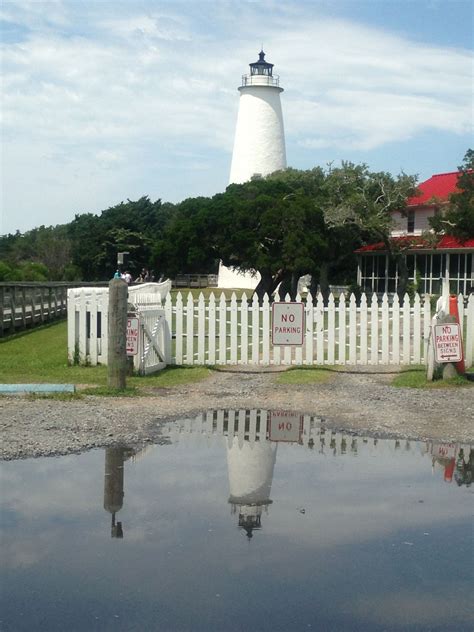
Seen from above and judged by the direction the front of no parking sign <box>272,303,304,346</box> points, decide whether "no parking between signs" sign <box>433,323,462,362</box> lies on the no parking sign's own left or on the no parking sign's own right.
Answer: on the no parking sign's own left

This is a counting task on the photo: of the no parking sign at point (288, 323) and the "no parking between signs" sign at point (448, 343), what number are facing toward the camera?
2

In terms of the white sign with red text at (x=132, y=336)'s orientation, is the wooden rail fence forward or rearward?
rearward

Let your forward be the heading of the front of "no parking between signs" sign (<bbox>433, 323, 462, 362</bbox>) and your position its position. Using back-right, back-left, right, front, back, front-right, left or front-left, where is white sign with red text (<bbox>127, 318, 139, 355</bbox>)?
right

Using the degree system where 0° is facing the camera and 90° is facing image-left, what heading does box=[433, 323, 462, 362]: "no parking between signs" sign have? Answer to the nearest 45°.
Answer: approximately 0°

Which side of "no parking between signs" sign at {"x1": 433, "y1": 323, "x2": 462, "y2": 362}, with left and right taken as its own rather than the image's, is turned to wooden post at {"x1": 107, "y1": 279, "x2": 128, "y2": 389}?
right

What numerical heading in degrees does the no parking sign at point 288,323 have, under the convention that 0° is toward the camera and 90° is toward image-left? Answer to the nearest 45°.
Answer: approximately 0°

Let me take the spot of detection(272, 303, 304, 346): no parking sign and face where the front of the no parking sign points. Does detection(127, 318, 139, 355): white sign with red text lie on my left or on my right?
on my right
